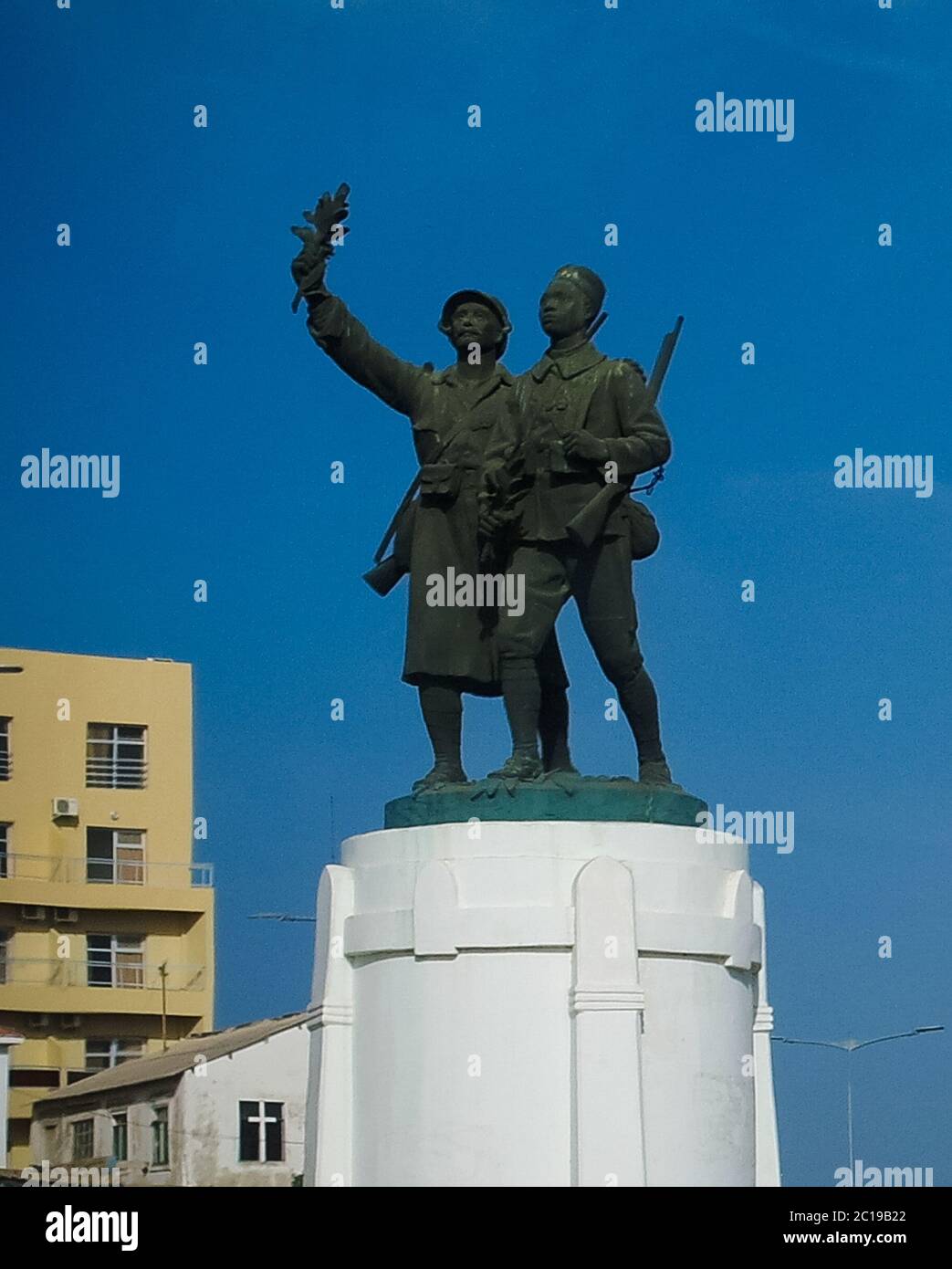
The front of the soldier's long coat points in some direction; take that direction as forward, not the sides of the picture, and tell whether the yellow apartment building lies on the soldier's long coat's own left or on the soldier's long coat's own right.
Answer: on the soldier's long coat's own right

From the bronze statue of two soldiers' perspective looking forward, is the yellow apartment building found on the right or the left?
on its right

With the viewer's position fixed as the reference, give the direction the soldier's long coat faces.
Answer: facing the viewer and to the left of the viewer
